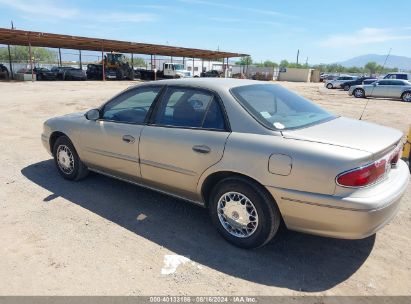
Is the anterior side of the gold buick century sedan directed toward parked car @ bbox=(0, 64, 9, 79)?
yes

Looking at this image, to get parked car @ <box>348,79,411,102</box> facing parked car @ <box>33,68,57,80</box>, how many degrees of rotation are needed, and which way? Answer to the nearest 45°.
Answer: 0° — it already faces it

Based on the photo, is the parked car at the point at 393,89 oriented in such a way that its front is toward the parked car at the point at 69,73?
yes

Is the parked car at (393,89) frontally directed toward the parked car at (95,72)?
yes

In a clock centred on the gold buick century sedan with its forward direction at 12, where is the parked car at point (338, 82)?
The parked car is roughly at 2 o'clock from the gold buick century sedan.

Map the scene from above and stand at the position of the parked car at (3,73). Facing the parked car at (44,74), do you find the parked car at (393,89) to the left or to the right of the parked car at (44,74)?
right

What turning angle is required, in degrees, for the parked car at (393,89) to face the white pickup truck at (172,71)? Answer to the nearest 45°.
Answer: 0° — it already faces it

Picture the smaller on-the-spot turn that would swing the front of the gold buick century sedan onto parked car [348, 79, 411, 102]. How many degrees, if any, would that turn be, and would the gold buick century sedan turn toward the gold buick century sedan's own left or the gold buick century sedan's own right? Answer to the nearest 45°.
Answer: approximately 90° to the gold buick century sedan's own right

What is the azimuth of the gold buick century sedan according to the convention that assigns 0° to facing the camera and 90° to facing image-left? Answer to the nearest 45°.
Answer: approximately 135°

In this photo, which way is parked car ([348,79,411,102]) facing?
to the viewer's left

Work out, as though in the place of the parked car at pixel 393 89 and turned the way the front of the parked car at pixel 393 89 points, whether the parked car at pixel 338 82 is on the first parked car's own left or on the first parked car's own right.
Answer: on the first parked car's own right
